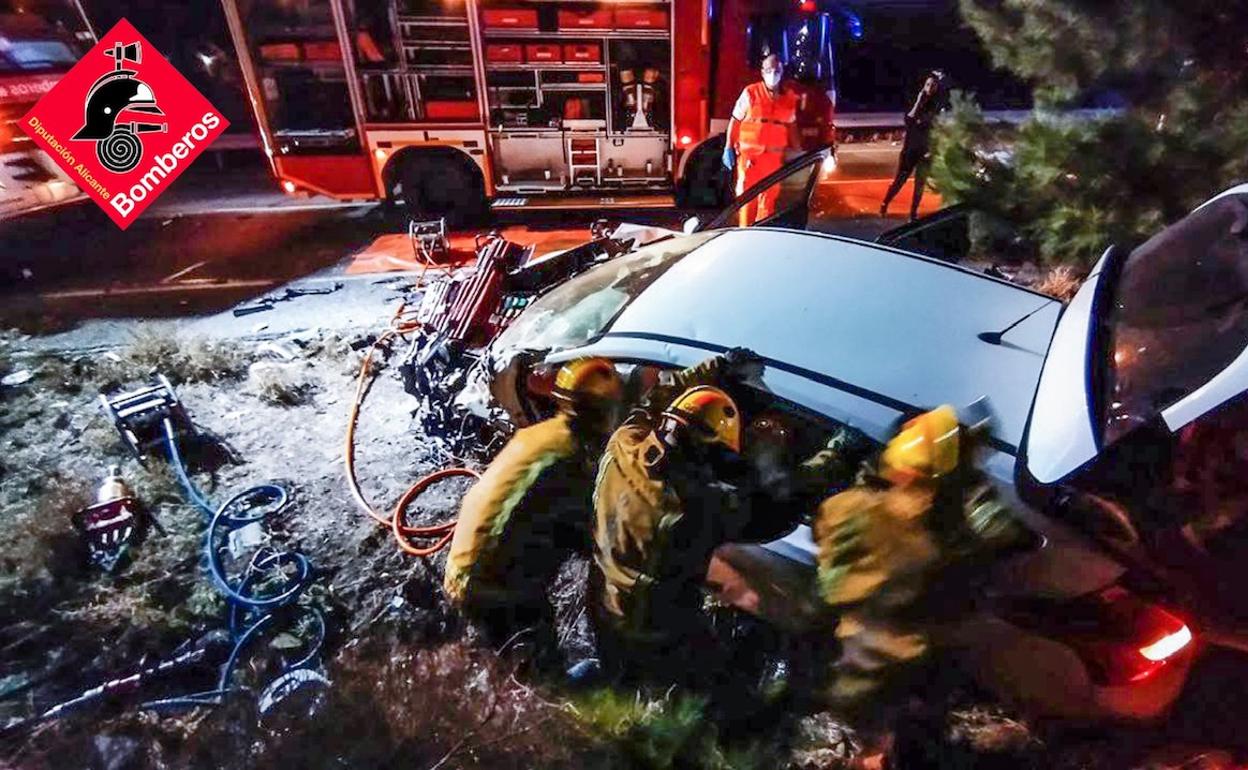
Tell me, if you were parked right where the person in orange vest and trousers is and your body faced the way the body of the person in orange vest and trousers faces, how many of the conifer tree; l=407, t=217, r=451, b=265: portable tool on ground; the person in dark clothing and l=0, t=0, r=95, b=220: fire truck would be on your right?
2

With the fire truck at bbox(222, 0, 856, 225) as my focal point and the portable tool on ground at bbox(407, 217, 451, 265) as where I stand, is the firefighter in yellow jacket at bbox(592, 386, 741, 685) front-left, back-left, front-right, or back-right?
back-right

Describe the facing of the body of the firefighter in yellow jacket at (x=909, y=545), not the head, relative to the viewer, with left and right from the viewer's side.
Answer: facing away from the viewer and to the right of the viewer

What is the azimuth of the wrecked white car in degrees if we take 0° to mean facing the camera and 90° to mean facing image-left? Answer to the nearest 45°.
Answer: approximately 135°

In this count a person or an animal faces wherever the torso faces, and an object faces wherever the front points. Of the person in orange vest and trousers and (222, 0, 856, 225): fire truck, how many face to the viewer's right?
1

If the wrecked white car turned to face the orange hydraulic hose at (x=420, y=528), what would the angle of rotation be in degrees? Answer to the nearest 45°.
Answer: approximately 45° to its left

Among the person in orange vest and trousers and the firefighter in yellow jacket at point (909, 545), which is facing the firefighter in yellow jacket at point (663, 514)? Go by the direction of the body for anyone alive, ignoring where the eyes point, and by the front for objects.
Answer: the person in orange vest and trousers

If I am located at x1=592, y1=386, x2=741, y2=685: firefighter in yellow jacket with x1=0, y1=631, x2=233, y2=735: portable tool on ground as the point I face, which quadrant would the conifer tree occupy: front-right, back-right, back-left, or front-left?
back-right

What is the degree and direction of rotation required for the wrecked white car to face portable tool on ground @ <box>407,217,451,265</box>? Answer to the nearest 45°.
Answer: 0° — it already faces it

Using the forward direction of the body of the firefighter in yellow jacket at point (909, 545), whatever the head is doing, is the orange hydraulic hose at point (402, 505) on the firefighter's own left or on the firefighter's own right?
on the firefighter's own left

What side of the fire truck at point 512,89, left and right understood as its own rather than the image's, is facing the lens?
right
